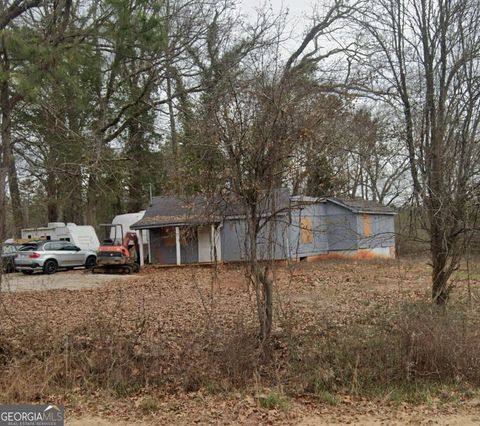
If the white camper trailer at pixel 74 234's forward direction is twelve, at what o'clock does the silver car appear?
The silver car is roughly at 2 o'clock from the white camper trailer.

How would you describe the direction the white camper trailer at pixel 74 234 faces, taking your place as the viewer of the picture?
facing the viewer and to the right of the viewer

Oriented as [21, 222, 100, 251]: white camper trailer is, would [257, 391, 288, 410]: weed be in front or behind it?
in front

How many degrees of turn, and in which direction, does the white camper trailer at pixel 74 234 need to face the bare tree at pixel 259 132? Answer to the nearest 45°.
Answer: approximately 45° to its right

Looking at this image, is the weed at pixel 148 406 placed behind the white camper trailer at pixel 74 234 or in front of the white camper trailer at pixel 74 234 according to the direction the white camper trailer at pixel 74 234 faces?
in front

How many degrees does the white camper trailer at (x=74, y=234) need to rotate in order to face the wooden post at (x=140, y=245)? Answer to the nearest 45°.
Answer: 0° — it already faces it
